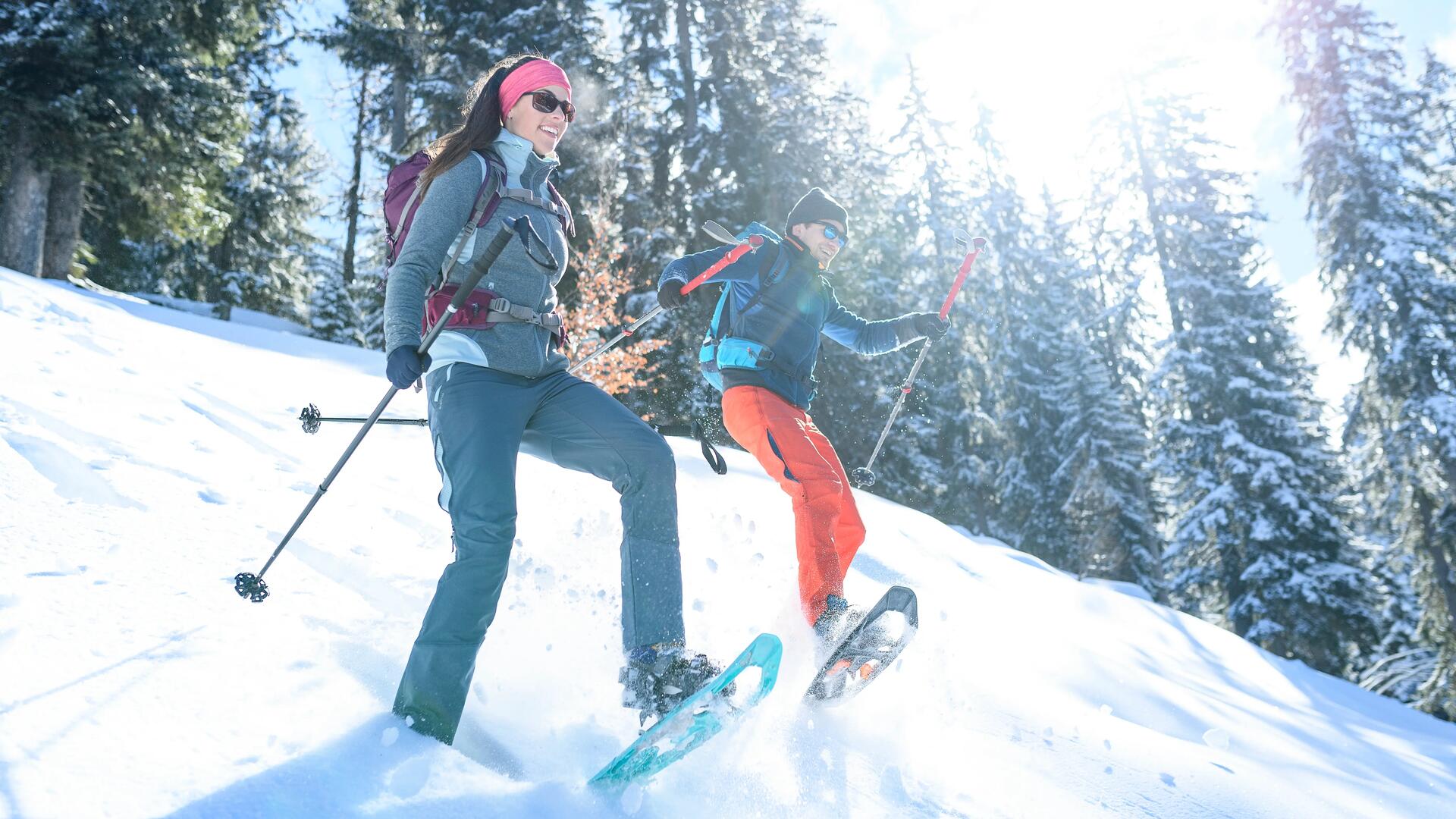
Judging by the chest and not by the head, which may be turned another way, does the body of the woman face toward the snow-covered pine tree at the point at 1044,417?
no

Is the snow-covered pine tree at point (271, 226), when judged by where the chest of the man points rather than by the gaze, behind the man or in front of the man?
behind

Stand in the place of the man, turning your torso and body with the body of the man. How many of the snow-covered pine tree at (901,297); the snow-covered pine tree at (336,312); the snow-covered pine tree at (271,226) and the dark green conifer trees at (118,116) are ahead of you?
0

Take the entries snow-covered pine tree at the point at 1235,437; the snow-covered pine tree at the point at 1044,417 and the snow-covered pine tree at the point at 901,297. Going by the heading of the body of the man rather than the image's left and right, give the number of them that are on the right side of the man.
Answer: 0

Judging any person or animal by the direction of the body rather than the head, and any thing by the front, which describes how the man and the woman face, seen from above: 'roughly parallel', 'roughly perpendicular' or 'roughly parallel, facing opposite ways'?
roughly parallel

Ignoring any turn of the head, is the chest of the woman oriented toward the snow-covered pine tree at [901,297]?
no

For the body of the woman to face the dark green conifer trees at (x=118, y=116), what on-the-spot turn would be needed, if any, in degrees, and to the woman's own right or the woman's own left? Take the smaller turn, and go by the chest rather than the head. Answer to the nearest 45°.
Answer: approximately 180°

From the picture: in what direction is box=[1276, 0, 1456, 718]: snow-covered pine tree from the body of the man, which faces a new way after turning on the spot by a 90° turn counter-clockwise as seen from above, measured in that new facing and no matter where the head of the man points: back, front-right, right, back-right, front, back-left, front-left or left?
front

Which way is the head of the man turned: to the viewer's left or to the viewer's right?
to the viewer's right

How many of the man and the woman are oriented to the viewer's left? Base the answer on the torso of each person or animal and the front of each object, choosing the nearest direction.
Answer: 0

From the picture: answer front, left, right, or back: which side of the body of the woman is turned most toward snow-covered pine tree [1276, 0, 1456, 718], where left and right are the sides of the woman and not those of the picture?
left

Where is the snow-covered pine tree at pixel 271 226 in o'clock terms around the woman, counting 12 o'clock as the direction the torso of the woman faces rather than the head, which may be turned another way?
The snow-covered pine tree is roughly at 7 o'clock from the woman.

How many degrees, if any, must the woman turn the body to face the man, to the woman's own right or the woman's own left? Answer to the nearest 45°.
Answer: approximately 90° to the woman's own left

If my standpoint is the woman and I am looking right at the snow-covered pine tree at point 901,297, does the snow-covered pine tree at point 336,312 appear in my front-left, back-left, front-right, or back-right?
front-left

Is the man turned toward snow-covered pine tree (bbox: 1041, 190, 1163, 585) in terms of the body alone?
no

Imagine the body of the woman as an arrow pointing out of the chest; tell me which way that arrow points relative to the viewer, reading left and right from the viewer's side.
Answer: facing the viewer and to the right of the viewer

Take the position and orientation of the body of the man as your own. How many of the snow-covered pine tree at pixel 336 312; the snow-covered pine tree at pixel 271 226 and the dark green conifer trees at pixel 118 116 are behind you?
3
